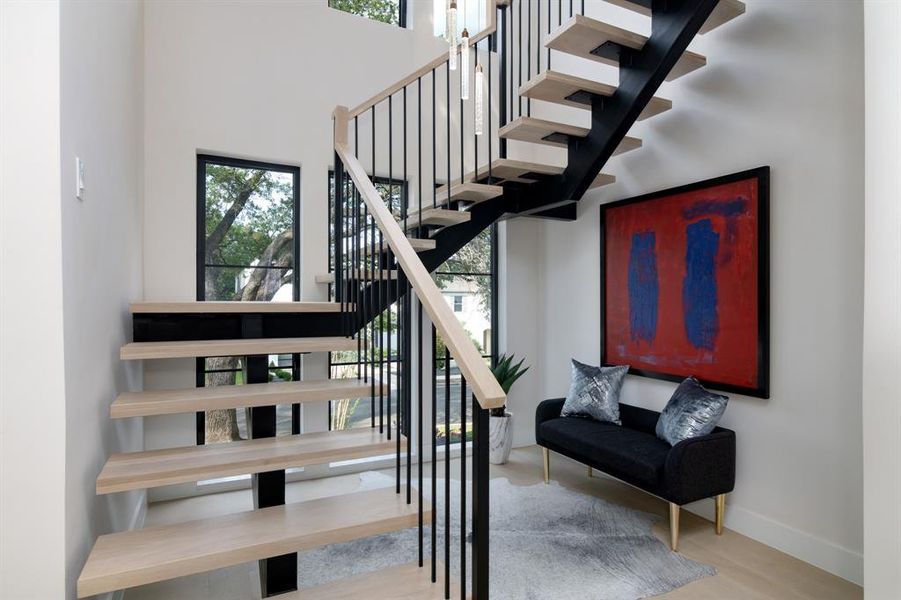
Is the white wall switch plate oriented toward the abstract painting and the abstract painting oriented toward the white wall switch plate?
yes

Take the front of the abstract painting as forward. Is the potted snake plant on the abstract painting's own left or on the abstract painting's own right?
on the abstract painting's own right

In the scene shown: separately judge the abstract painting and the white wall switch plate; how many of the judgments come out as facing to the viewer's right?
1

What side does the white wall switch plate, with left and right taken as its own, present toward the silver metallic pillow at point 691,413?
front

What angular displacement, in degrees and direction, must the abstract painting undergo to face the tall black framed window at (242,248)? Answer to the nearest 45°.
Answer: approximately 45° to its right

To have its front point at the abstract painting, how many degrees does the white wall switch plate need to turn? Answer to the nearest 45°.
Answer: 0° — it already faces it

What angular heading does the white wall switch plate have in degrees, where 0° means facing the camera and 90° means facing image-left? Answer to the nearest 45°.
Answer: approximately 270°

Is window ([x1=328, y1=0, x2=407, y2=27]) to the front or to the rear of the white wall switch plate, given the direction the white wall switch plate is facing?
to the front

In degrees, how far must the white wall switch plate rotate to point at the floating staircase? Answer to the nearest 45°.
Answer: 0° — it already faces it

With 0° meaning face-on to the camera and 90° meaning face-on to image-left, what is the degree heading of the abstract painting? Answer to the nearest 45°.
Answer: approximately 45°

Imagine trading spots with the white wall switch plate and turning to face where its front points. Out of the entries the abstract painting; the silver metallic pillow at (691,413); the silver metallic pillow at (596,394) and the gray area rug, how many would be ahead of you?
4

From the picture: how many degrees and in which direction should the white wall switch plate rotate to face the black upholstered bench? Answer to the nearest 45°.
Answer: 0° — it already faces it

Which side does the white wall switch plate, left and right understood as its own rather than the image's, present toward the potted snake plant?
front

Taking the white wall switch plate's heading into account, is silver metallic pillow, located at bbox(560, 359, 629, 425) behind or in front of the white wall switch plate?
in front

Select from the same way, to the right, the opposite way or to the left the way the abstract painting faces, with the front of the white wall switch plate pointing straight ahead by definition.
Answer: the opposite way
